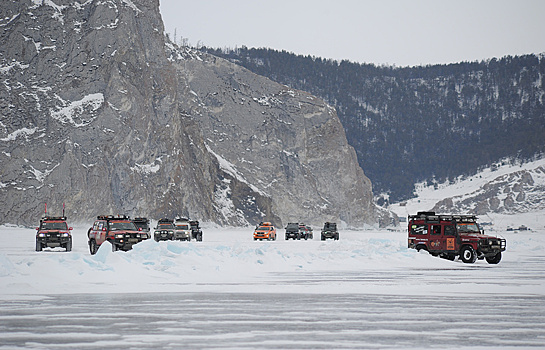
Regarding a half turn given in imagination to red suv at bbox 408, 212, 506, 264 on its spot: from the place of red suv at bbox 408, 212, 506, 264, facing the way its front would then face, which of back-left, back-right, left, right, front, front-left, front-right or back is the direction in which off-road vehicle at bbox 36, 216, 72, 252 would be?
front-left

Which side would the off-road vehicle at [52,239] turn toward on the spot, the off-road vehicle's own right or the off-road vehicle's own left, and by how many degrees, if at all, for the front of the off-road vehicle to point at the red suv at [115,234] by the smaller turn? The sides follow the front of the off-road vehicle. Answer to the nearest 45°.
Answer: approximately 45° to the off-road vehicle's own left

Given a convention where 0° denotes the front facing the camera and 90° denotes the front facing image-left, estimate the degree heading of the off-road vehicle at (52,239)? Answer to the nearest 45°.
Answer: approximately 0°

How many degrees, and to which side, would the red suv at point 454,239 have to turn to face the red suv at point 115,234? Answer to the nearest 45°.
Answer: approximately 135° to its right

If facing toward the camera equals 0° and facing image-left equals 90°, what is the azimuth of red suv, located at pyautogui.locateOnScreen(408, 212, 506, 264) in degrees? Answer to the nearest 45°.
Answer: approximately 315°

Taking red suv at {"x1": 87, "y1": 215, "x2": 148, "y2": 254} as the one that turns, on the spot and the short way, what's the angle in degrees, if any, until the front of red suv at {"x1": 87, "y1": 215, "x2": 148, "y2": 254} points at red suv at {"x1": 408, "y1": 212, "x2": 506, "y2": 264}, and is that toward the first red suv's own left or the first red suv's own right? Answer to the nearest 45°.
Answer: approximately 45° to the first red suv's own left
